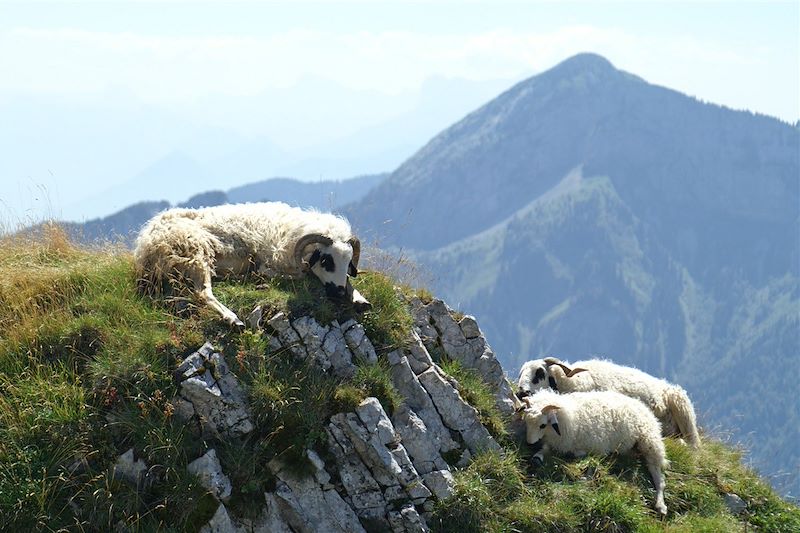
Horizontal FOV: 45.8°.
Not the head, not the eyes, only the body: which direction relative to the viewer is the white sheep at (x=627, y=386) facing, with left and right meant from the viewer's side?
facing to the left of the viewer

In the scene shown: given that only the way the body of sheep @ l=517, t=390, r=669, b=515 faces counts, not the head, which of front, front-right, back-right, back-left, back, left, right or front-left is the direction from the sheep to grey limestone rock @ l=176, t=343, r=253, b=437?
front-left

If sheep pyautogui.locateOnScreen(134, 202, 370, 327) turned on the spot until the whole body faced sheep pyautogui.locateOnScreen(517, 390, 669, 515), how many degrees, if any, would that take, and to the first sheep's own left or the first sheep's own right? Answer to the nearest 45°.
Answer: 0° — it already faces it

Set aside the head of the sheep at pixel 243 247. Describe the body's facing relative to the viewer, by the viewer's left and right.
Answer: facing to the right of the viewer

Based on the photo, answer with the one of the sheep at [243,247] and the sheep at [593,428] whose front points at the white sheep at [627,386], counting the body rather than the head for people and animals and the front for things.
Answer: the sheep at [243,247]

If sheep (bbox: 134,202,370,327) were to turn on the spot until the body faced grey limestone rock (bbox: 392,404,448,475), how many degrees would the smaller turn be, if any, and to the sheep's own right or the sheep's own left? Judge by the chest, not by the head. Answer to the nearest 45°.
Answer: approximately 45° to the sheep's own right

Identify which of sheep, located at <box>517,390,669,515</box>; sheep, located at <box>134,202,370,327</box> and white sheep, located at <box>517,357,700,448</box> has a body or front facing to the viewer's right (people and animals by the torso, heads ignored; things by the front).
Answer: sheep, located at <box>134,202,370,327</box>

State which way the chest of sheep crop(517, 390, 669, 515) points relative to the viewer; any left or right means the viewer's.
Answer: facing to the left of the viewer

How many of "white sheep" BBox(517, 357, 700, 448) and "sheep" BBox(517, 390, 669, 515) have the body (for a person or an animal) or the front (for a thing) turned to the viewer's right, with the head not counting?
0

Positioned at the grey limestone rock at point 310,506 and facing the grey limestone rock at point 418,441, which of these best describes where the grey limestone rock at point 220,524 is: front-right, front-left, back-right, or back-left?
back-left

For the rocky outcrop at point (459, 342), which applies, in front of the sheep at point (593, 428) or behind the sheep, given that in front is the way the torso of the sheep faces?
in front

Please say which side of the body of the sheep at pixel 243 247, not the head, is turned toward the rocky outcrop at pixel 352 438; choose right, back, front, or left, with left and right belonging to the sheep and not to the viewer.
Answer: right
